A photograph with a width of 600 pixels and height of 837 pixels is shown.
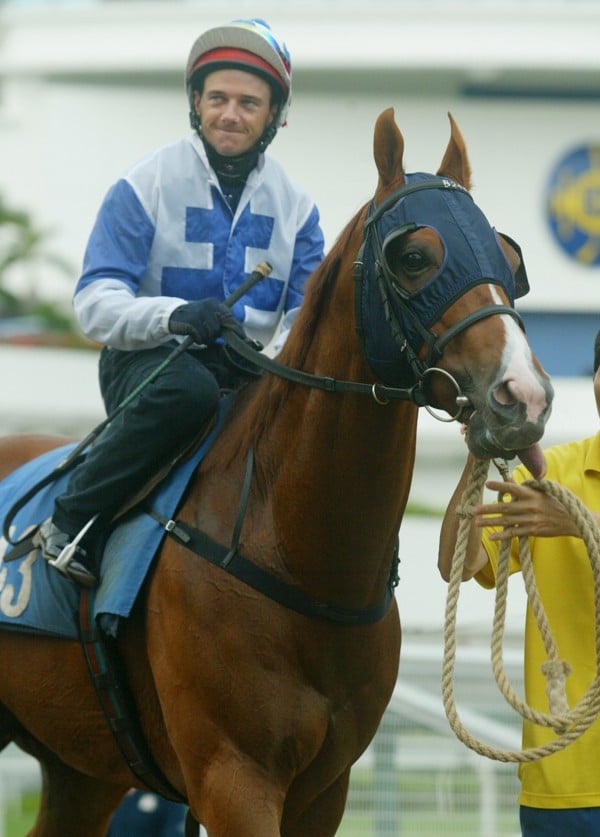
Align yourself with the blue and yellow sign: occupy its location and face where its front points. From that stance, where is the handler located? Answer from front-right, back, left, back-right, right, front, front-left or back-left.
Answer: front

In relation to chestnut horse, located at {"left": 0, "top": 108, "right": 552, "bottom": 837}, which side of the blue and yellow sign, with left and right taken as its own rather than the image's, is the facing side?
front

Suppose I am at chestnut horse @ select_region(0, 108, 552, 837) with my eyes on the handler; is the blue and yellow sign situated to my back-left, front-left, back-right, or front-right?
front-left

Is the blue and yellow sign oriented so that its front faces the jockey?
yes

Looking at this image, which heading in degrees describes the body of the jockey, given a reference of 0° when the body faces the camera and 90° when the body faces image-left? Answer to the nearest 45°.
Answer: approximately 315°

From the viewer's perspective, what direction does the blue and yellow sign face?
toward the camera

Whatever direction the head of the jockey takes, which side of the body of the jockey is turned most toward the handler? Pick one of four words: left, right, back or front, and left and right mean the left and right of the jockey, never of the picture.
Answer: front
